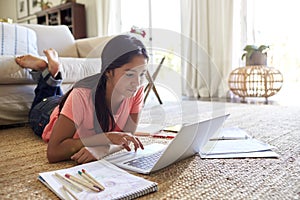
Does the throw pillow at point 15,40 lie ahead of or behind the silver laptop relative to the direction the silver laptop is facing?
ahead

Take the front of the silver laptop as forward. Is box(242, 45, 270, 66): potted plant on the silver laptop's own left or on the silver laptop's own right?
on the silver laptop's own right

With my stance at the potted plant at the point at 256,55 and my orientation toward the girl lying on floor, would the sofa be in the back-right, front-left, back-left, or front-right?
front-right

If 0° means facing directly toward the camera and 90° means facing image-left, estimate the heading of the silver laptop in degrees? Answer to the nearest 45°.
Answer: approximately 135°

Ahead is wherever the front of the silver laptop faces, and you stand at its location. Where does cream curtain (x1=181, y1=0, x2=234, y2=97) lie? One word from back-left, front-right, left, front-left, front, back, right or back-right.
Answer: front-right
